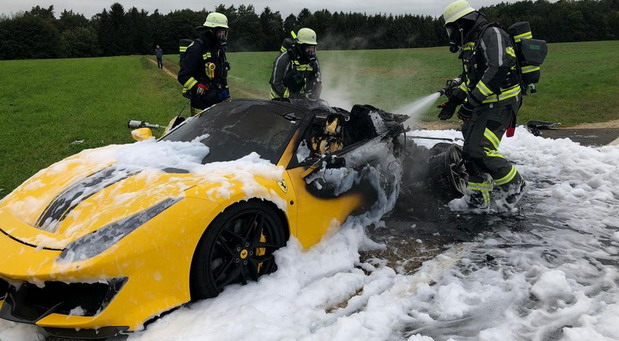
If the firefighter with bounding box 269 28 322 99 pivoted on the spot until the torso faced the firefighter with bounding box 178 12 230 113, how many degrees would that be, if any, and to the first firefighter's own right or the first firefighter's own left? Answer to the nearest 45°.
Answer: approximately 90° to the first firefighter's own right

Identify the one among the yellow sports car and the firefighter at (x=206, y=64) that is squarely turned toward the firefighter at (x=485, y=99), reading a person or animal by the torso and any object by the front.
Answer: the firefighter at (x=206, y=64)

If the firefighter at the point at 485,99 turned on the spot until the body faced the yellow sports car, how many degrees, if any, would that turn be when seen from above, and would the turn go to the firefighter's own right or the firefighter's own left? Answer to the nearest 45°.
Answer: approximately 45° to the firefighter's own left

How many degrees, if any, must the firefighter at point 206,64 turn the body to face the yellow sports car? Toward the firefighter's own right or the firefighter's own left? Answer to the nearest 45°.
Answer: approximately 45° to the firefighter's own right

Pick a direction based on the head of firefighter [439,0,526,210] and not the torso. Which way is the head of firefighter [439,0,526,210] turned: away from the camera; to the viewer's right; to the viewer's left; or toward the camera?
to the viewer's left

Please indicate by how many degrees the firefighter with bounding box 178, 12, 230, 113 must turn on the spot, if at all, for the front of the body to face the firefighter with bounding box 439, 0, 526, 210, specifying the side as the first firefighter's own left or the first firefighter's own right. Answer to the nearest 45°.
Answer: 0° — they already face them

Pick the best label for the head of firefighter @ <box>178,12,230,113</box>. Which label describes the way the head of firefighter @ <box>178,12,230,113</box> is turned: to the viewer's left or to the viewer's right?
to the viewer's right

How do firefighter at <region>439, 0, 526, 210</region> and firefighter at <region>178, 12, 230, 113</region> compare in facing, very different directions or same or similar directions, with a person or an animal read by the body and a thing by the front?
very different directions

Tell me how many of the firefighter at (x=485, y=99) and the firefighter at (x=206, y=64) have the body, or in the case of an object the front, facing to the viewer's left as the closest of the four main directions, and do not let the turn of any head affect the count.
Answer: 1

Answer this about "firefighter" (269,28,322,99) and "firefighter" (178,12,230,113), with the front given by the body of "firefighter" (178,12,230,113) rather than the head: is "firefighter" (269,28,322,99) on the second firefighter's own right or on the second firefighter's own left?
on the second firefighter's own left

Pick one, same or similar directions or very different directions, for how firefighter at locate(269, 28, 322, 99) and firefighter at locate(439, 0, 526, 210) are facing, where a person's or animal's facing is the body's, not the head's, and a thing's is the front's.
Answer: very different directions

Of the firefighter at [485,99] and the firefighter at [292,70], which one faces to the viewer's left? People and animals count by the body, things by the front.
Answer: the firefighter at [485,99]

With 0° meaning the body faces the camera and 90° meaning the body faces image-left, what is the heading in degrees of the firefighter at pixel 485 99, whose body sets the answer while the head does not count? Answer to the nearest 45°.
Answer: approximately 90°

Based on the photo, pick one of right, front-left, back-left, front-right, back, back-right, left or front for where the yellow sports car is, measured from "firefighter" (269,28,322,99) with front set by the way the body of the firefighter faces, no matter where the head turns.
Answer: front-right
